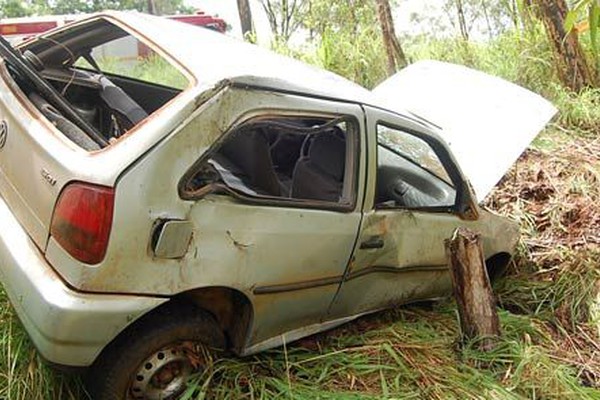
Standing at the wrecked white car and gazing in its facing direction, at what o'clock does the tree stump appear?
The tree stump is roughly at 1 o'clock from the wrecked white car.

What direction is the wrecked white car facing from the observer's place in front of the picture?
facing away from the viewer and to the right of the viewer

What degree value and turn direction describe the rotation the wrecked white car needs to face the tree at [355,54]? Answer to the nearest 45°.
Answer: approximately 45° to its left

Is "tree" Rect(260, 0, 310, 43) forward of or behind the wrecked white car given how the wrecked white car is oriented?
forward

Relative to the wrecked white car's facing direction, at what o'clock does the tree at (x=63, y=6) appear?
The tree is roughly at 10 o'clock from the wrecked white car.

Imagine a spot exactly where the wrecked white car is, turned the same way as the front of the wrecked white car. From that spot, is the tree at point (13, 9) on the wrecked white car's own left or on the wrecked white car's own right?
on the wrecked white car's own left

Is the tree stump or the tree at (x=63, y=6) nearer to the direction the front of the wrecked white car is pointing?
the tree stump
